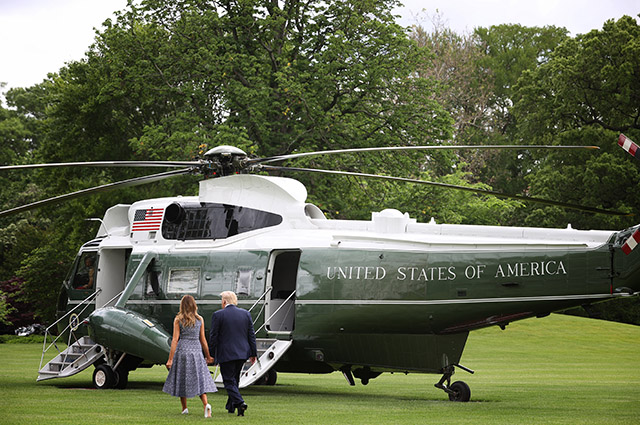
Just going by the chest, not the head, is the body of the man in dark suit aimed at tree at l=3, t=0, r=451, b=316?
yes

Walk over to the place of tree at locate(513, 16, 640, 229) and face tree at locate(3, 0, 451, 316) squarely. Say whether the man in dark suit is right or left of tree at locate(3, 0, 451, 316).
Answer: left

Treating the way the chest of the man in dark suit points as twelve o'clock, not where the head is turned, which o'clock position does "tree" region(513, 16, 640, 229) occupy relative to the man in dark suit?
The tree is roughly at 1 o'clock from the man in dark suit.

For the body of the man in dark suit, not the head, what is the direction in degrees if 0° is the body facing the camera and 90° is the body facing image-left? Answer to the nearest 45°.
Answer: approximately 180°
